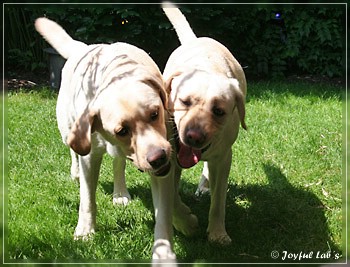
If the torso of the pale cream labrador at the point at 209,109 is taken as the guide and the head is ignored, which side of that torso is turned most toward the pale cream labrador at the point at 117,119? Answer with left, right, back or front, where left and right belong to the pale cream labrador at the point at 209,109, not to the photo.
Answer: right

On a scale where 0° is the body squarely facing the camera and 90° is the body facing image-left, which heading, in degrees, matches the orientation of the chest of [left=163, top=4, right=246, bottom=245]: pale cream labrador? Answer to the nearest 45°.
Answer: approximately 0°
